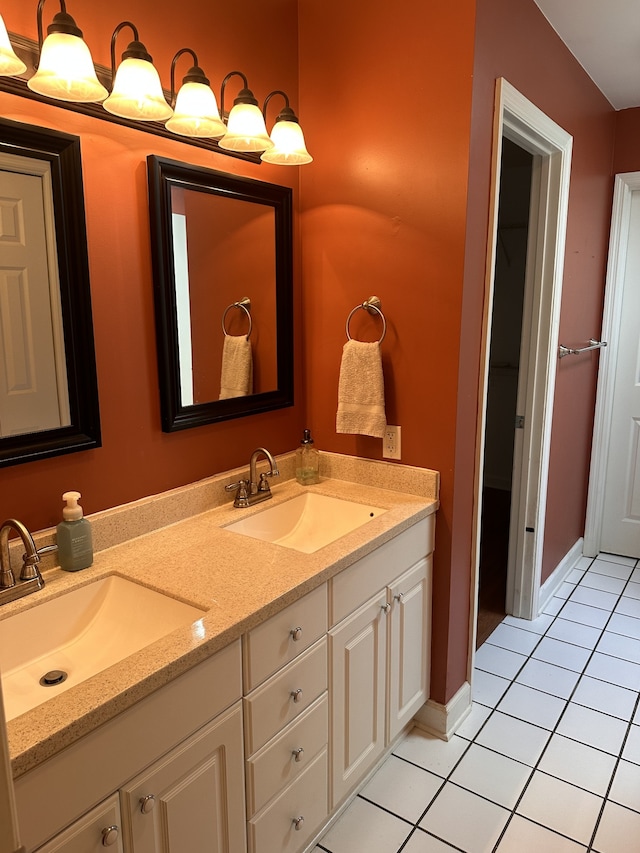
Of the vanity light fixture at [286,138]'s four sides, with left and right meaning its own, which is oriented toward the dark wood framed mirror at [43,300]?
right

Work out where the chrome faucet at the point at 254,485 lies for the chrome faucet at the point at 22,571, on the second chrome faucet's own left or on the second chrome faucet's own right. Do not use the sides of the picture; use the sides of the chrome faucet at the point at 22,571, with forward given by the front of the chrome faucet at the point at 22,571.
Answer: on the second chrome faucet's own left

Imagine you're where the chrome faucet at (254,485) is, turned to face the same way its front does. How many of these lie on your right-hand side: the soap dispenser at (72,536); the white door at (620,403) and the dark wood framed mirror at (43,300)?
2

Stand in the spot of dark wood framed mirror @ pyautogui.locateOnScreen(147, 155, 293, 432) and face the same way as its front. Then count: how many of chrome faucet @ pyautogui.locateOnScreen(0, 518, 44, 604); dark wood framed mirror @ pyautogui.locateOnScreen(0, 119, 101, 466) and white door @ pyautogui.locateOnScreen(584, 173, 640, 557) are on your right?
2

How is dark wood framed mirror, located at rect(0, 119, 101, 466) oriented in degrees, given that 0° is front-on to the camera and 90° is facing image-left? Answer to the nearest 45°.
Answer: approximately 315°

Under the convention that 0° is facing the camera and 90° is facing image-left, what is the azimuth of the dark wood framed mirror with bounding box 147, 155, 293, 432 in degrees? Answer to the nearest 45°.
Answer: approximately 315°

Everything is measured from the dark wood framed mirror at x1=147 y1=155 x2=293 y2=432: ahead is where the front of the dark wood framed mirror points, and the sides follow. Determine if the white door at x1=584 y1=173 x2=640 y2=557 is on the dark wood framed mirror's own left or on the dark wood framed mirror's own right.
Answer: on the dark wood framed mirror's own left
